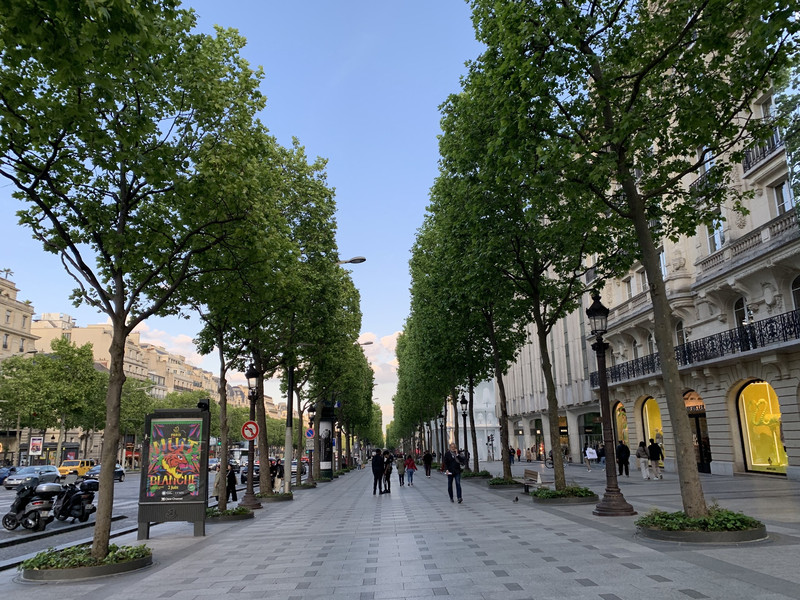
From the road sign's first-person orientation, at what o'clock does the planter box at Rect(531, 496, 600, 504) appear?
The planter box is roughly at 10 o'clock from the road sign.

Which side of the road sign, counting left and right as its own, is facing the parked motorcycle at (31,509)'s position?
right

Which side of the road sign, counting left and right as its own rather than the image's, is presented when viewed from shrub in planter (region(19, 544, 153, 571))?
front

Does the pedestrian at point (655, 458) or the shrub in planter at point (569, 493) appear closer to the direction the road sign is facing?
the shrub in planter

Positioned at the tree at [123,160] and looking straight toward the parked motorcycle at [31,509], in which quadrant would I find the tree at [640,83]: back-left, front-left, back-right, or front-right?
back-right

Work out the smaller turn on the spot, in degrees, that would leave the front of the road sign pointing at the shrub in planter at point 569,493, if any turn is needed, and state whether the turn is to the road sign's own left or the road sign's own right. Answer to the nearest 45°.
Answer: approximately 45° to the road sign's own left

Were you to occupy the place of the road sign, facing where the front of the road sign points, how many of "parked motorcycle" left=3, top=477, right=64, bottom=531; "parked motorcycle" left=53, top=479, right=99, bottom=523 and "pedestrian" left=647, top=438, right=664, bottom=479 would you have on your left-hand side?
1

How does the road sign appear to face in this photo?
toward the camera

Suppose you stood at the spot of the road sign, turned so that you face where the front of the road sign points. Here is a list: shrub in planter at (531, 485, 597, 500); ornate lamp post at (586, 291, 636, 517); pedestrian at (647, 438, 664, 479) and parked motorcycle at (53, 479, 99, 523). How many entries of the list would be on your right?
1

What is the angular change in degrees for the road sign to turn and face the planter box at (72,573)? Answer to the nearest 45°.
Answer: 0° — it already faces it

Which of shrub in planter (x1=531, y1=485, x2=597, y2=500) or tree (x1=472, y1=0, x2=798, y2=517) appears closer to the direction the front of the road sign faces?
the tree

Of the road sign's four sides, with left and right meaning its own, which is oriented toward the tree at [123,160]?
front

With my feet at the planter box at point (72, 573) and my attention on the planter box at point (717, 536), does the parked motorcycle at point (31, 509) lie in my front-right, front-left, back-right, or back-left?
back-left

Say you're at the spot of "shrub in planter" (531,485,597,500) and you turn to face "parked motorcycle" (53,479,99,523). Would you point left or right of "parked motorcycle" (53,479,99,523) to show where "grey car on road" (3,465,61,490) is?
right

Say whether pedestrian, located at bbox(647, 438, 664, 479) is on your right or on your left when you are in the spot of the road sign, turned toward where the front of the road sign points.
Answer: on your left

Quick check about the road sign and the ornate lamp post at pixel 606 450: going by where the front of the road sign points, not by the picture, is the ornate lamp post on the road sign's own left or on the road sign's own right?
on the road sign's own left

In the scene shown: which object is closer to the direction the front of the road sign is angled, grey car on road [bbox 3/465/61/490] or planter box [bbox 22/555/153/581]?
the planter box

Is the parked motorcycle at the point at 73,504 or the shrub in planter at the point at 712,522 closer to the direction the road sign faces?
the shrub in planter

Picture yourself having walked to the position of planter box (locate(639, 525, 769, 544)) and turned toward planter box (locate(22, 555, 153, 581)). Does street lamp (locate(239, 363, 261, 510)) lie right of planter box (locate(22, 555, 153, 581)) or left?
right
